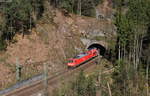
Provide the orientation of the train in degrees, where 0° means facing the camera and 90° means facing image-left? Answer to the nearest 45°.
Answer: approximately 45°
